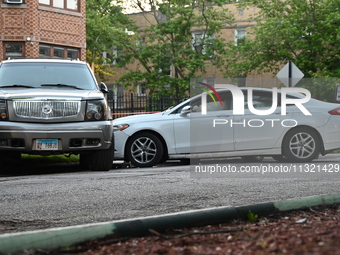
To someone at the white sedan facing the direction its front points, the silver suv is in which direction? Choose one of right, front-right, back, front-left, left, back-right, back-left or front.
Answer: front-left

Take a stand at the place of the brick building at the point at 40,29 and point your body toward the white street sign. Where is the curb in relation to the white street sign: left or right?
right

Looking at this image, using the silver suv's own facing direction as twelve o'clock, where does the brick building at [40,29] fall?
The brick building is roughly at 6 o'clock from the silver suv.

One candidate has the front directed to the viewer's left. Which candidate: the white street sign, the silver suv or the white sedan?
the white sedan

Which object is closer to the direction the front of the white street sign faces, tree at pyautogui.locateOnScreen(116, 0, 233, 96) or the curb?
the tree

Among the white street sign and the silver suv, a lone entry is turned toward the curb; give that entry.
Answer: the silver suv

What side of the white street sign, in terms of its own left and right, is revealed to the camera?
back

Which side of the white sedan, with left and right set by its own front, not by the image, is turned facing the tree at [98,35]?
right

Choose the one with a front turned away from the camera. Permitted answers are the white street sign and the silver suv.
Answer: the white street sign

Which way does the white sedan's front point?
to the viewer's left

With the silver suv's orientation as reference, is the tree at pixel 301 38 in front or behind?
behind

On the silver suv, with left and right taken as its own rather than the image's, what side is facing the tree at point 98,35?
back

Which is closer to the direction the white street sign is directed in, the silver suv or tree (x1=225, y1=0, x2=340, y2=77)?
the tree

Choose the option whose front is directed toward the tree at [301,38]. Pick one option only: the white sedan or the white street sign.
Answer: the white street sign

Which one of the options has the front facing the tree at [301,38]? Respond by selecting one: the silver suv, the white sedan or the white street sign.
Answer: the white street sign
